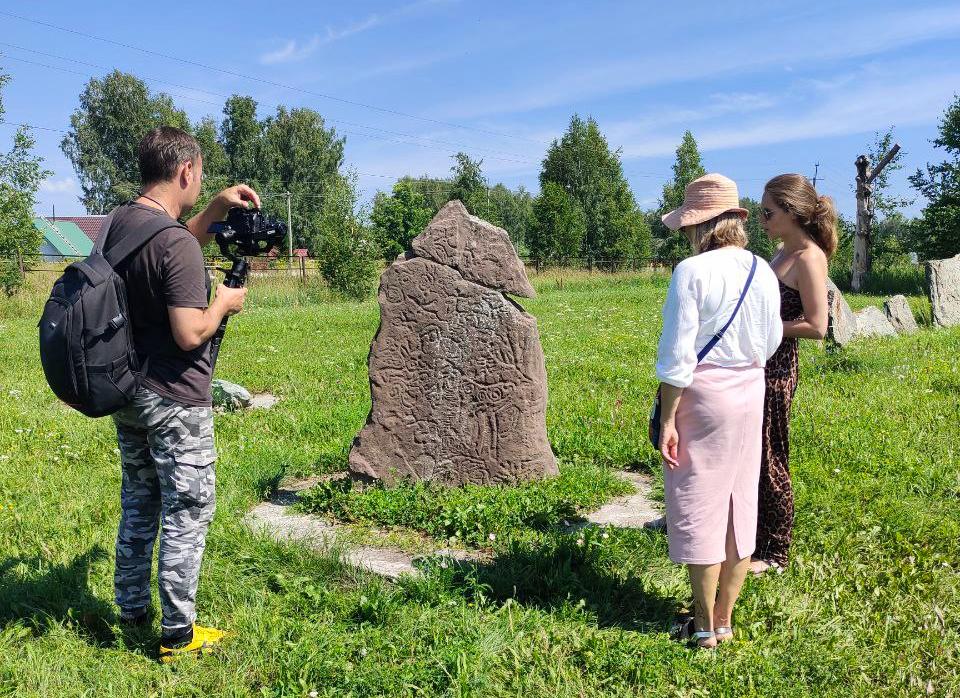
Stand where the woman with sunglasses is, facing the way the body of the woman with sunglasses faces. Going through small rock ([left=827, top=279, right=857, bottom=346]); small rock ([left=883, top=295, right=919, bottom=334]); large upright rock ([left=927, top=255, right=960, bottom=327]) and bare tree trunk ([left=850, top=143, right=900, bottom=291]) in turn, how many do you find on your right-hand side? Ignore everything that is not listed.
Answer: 4

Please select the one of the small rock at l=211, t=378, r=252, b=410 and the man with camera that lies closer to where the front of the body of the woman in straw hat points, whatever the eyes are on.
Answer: the small rock

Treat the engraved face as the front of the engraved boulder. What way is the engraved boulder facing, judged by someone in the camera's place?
facing the viewer

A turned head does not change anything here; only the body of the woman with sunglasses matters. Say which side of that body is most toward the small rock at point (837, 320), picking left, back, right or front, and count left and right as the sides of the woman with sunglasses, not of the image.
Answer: right

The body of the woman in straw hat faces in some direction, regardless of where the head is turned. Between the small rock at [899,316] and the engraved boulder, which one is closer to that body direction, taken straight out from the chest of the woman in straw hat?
the engraved boulder

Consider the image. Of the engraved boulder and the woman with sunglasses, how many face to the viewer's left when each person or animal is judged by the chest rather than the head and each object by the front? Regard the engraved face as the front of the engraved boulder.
1

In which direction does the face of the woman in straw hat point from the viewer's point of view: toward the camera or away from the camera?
away from the camera

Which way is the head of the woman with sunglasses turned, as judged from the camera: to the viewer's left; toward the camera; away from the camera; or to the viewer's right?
to the viewer's left

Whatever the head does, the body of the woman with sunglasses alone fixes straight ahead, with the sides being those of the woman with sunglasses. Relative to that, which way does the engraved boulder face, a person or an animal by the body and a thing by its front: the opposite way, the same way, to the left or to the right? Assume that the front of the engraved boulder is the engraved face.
to the left

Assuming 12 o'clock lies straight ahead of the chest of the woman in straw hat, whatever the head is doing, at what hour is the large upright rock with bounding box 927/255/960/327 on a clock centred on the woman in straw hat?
The large upright rock is roughly at 2 o'clock from the woman in straw hat.

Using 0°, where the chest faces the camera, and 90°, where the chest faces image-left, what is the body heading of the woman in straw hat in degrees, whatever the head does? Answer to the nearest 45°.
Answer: approximately 135°

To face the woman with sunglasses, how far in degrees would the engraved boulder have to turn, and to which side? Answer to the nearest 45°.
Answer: approximately 45° to its left

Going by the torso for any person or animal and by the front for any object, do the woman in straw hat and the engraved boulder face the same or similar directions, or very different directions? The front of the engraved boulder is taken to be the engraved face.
very different directions

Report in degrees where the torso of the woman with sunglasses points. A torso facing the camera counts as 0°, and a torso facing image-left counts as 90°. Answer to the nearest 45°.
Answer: approximately 90°
